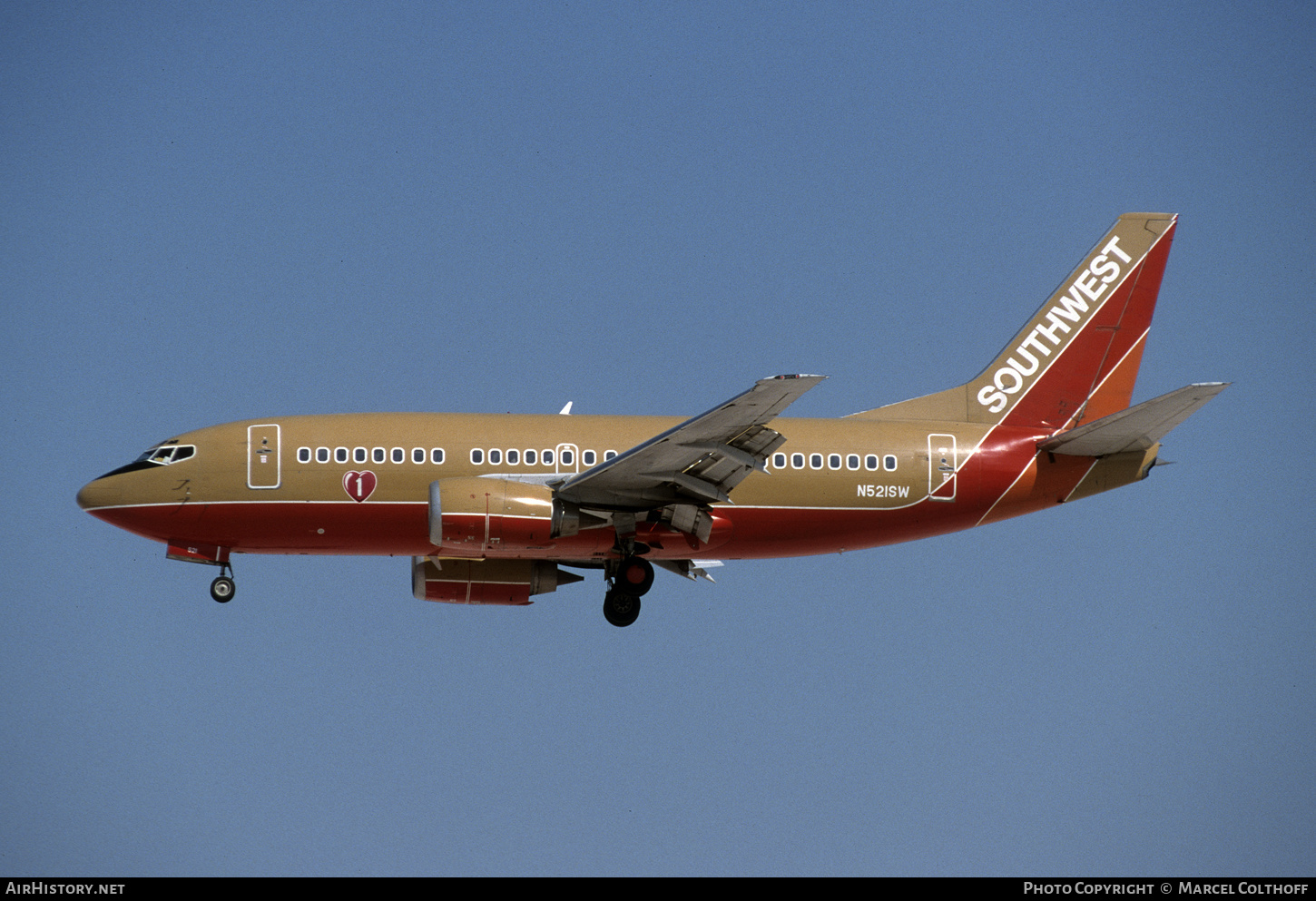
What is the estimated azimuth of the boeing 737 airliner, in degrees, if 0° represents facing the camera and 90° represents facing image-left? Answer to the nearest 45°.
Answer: approximately 90°
